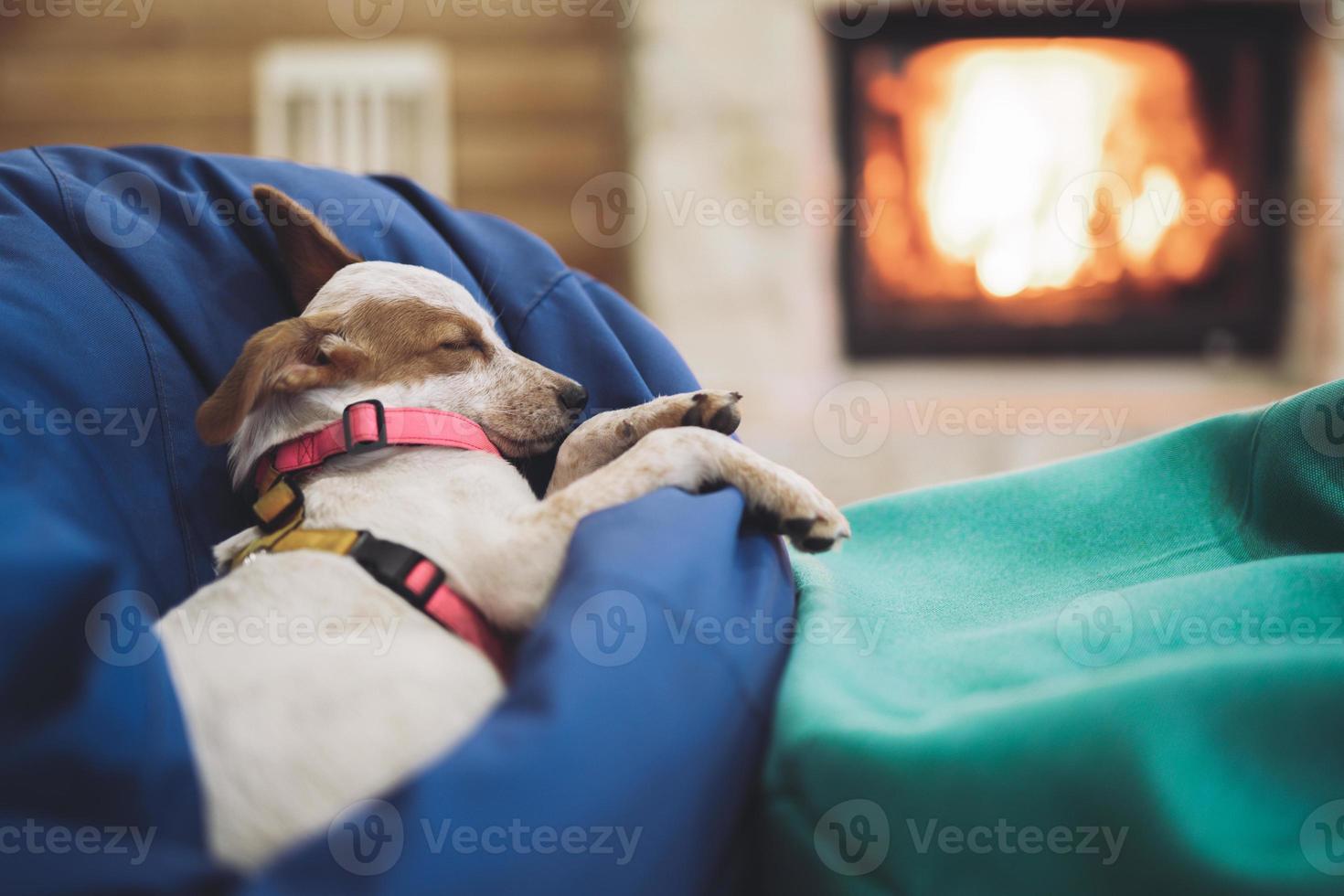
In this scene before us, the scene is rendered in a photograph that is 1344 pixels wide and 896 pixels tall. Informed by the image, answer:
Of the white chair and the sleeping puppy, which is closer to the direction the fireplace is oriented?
the sleeping puppy

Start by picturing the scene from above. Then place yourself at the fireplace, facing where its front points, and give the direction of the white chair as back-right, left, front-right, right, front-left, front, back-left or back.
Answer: right

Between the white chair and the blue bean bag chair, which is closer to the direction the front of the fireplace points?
the blue bean bag chair

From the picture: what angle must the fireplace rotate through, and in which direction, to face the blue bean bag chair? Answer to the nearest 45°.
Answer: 0° — it already faces it

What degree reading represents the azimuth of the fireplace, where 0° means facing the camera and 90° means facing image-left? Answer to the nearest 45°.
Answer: approximately 0°

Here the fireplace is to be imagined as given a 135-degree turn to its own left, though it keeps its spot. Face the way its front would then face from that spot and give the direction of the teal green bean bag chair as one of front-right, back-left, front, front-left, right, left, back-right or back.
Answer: back-right

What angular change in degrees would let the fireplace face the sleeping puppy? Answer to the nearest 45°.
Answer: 0° — it already faces it
